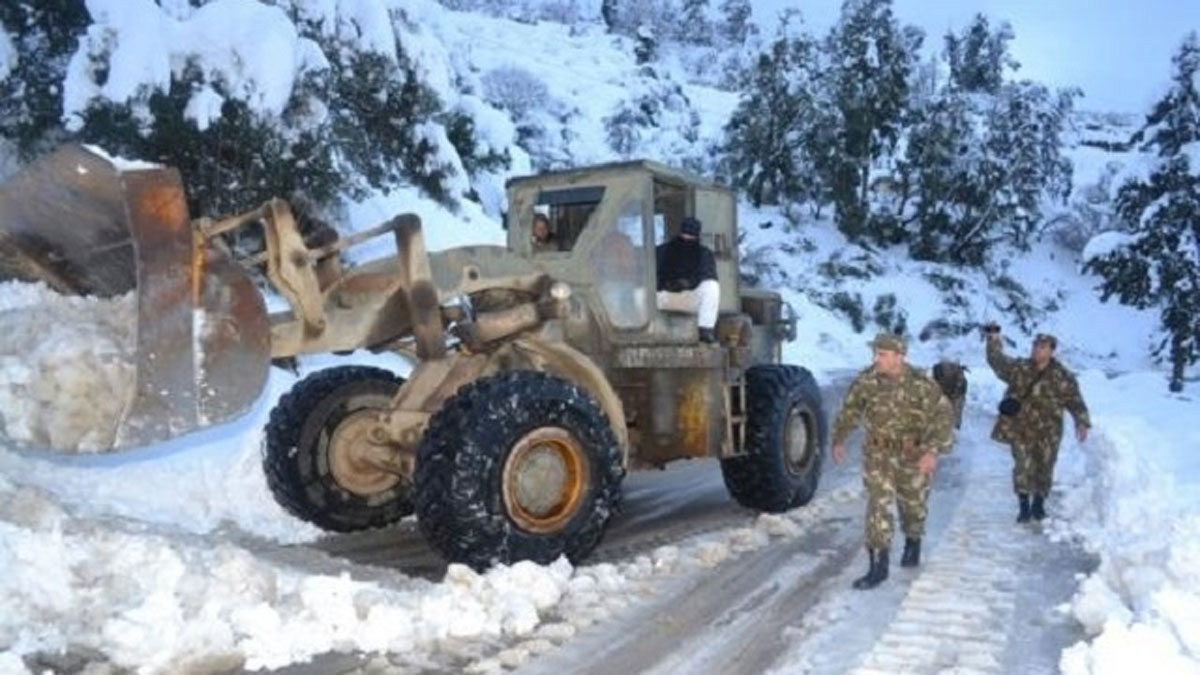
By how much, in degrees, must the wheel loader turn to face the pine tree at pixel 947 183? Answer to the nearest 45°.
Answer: approximately 180°

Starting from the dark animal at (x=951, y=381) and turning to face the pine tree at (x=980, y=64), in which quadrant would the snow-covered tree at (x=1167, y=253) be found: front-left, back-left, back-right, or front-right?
front-right

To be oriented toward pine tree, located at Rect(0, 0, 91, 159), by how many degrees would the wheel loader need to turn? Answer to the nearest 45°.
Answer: approximately 90° to its right

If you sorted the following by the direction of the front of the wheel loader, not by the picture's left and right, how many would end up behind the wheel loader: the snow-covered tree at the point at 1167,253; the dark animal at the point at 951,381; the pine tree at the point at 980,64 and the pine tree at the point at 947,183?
4

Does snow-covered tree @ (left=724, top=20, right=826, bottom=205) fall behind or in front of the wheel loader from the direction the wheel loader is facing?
behind

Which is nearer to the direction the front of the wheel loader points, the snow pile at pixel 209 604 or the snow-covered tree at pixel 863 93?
the snow pile

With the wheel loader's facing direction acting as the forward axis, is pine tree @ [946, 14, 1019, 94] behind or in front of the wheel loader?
behind

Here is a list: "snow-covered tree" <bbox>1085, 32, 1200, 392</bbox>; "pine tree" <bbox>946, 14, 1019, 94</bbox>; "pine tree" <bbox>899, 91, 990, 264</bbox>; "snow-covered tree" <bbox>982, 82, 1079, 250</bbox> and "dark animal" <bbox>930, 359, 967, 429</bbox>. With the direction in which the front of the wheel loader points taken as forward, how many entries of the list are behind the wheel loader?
5

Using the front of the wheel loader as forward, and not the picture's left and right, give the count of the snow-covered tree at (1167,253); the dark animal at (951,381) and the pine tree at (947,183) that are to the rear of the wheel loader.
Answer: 3

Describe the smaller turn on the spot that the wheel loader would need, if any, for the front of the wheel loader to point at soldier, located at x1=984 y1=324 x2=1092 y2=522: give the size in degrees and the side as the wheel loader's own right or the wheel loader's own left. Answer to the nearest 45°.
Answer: approximately 135° to the wheel loader's own left

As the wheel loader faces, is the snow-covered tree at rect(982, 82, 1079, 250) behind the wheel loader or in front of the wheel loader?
behind

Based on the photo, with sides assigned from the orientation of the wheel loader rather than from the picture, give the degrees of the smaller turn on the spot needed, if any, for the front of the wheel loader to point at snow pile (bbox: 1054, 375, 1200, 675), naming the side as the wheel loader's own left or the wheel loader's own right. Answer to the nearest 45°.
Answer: approximately 135° to the wheel loader's own left

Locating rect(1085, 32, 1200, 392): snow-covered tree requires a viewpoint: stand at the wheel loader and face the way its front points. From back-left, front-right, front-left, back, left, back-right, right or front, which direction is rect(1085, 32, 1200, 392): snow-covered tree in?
back

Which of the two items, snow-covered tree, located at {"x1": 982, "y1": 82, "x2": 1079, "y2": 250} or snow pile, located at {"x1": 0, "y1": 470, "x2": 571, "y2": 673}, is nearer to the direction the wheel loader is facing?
the snow pile

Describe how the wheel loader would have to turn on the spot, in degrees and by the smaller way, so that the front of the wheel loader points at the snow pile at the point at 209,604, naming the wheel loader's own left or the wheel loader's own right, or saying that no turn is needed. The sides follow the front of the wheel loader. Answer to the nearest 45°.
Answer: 0° — it already faces it
